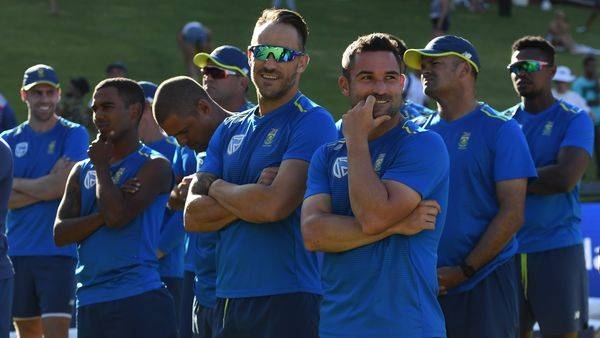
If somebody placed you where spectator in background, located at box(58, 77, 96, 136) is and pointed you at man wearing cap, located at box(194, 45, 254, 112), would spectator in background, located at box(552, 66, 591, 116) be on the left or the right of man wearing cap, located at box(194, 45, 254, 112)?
left

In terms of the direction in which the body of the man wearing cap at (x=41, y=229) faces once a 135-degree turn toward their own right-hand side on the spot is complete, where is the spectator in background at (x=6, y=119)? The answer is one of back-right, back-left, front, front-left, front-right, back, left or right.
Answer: front-right

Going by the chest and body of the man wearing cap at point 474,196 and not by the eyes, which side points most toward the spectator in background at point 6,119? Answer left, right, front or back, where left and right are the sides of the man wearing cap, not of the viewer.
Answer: right

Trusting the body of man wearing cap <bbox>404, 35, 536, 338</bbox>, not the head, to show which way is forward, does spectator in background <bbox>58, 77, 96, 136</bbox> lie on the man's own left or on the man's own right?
on the man's own right

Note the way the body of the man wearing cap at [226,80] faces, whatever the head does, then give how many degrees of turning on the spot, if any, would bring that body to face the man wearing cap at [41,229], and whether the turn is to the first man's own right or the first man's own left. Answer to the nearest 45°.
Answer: approximately 90° to the first man's own right

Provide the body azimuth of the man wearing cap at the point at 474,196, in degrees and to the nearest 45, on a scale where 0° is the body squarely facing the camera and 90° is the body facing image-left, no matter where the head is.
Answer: approximately 45°

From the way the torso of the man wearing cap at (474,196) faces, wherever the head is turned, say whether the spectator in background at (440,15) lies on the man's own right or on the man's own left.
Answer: on the man's own right

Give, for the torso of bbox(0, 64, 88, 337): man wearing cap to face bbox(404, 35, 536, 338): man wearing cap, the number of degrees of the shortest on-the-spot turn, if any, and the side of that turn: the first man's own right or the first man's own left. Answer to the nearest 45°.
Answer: approximately 45° to the first man's own left
